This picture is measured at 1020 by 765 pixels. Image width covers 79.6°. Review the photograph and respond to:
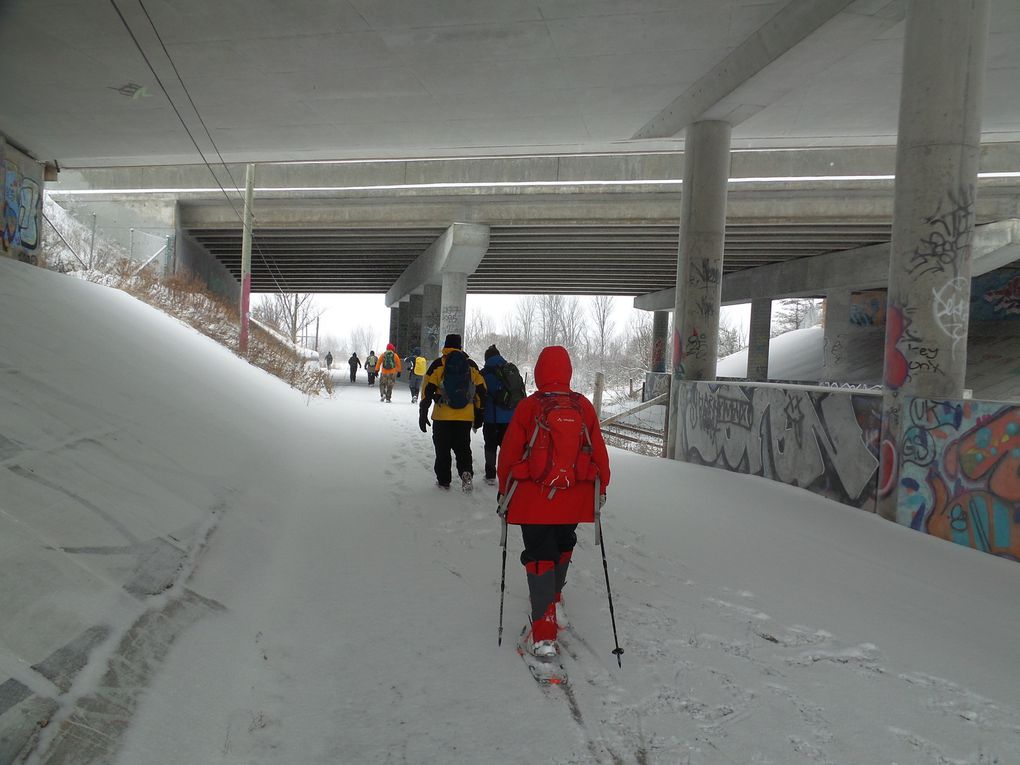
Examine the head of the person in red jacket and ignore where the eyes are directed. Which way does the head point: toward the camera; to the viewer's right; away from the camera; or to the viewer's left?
away from the camera

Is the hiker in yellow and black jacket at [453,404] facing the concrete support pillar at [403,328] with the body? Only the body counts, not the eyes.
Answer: yes

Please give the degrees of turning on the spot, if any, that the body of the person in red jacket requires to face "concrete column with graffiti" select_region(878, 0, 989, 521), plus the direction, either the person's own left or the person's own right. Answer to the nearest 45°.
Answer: approximately 45° to the person's own right

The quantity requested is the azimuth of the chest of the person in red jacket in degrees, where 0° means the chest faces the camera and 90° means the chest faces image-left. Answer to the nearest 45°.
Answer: approximately 180°

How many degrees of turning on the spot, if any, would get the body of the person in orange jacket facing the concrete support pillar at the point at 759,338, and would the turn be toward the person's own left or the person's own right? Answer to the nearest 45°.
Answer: approximately 45° to the person's own right

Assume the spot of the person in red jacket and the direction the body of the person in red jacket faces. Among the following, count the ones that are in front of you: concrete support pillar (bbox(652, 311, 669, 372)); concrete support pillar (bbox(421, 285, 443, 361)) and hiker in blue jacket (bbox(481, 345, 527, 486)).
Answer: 3

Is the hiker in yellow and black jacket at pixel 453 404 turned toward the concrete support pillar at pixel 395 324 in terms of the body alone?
yes

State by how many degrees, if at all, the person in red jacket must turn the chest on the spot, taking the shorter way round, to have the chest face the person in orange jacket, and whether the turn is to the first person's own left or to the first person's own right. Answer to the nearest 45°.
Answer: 0° — they already face them

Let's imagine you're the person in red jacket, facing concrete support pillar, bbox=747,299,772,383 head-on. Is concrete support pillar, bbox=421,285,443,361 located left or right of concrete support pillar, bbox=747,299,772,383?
left

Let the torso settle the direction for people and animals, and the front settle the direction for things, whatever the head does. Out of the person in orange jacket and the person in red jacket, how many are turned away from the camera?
2

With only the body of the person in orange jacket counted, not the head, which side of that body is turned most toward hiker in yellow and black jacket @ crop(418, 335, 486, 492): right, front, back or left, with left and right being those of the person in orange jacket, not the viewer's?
back

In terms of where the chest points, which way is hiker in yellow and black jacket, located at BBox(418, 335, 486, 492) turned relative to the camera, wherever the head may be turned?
away from the camera

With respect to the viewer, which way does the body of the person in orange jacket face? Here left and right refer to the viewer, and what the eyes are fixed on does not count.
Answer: facing away from the viewer
